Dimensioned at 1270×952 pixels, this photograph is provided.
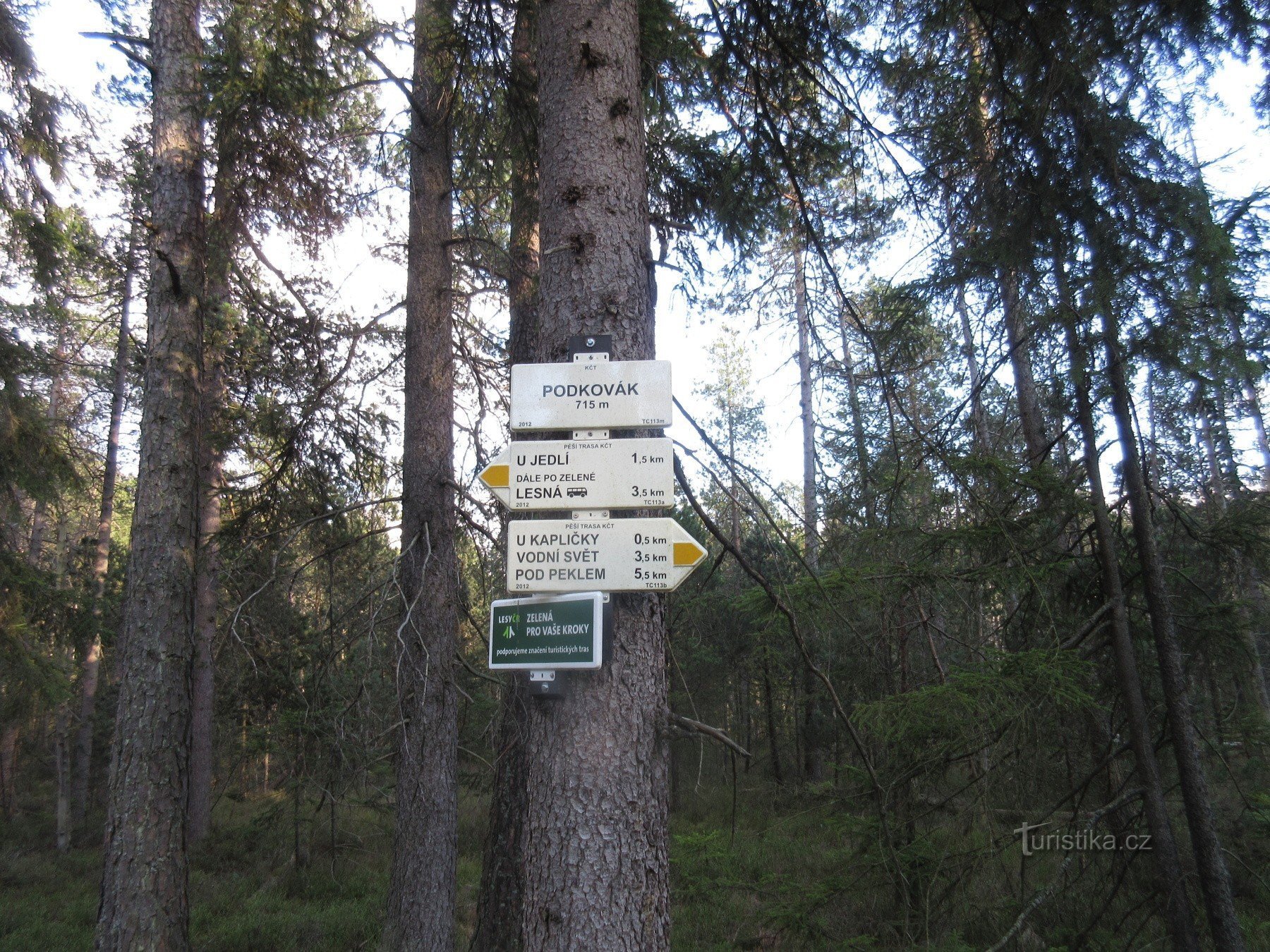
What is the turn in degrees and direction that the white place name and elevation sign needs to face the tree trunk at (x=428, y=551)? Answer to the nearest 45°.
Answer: approximately 180°

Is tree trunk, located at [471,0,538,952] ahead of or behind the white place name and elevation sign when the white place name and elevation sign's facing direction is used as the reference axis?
behind

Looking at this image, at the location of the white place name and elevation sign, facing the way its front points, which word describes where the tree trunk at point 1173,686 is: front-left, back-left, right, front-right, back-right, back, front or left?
back-left

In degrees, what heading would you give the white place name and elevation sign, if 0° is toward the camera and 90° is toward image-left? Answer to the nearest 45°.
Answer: approximately 0°

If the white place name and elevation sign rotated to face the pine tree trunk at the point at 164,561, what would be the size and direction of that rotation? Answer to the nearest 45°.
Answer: approximately 135° to its right

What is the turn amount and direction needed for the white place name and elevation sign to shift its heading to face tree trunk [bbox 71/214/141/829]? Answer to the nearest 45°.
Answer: approximately 135° to its right

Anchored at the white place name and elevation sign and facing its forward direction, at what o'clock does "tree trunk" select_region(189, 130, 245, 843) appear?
The tree trunk is roughly at 5 o'clock from the white place name and elevation sign.
